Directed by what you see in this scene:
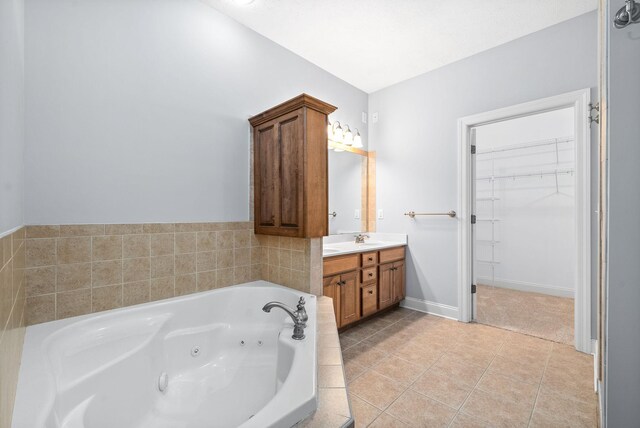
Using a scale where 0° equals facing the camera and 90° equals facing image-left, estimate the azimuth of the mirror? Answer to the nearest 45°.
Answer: approximately 315°

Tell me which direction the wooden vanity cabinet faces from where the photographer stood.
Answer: facing the viewer and to the right of the viewer

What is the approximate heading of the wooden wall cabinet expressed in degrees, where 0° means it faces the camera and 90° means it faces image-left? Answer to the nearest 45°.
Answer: approximately 45°

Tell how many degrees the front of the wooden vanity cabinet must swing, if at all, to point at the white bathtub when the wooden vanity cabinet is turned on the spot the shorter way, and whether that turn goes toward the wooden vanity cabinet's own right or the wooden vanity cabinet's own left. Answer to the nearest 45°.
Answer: approximately 90° to the wooden vanity cabinet's own right

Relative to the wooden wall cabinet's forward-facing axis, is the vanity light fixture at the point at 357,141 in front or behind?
behind

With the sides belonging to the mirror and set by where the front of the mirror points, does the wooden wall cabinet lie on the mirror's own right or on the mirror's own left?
on the mirror's own right

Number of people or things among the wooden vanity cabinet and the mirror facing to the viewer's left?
0
